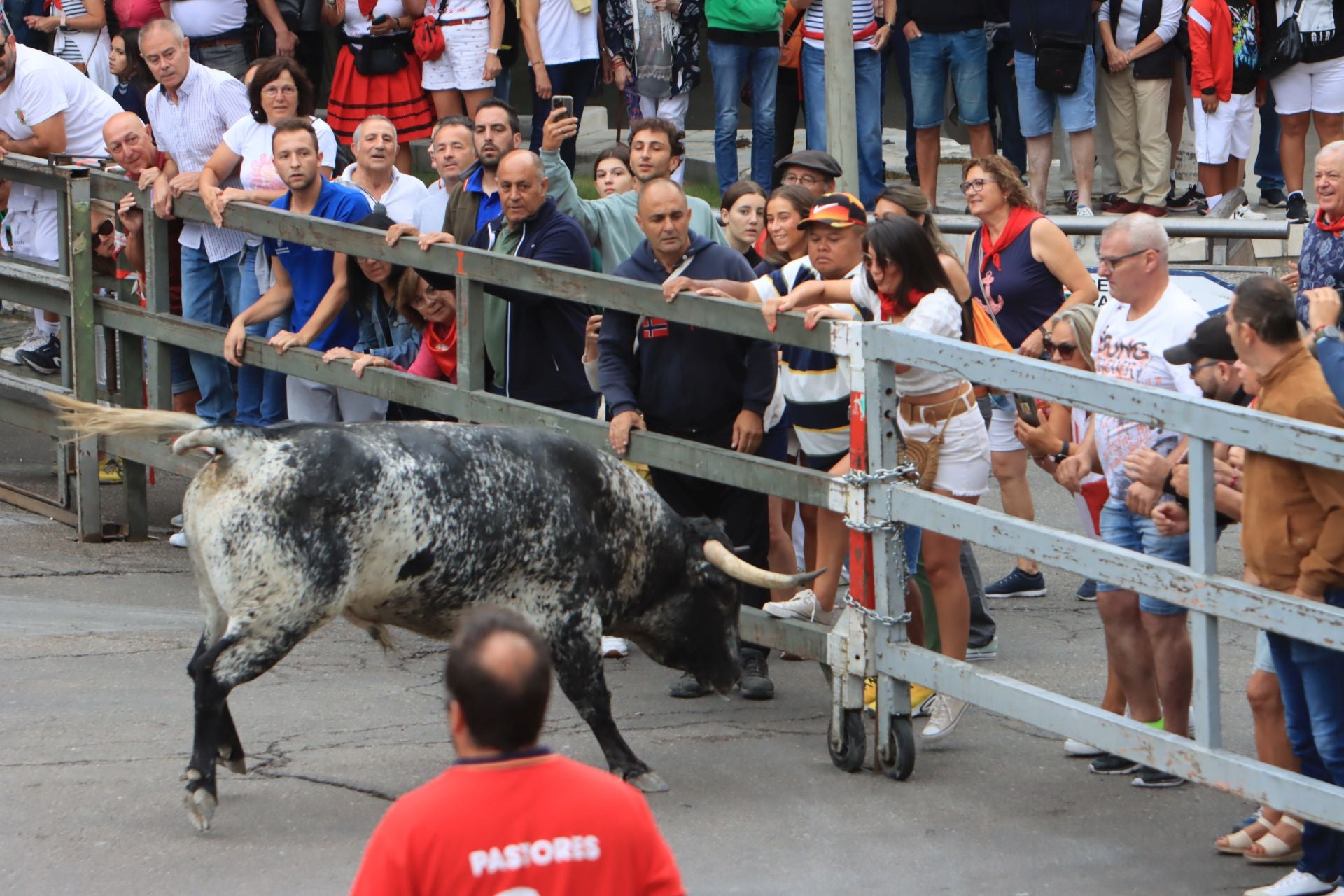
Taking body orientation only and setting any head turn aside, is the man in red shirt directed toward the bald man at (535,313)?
yes

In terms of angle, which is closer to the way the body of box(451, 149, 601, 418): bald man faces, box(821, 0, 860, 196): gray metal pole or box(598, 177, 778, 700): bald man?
the bald man

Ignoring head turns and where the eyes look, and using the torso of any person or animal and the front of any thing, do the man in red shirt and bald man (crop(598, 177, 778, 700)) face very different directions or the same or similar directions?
very different directions

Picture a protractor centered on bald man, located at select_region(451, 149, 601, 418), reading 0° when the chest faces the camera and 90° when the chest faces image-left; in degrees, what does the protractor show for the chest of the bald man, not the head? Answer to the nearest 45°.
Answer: approximately 45°

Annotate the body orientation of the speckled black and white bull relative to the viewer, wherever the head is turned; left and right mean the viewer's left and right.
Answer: facing to the right of the viewer

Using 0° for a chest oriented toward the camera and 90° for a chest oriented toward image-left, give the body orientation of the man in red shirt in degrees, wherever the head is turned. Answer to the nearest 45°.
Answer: approximately 180°

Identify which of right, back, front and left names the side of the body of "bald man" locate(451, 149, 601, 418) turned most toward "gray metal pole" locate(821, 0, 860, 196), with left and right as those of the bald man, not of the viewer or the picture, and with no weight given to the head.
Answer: back

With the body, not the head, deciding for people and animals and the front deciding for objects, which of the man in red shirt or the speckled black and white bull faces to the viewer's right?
the speckled black and white bull

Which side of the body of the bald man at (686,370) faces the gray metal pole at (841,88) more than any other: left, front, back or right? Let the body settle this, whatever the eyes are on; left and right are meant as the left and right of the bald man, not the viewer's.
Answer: back

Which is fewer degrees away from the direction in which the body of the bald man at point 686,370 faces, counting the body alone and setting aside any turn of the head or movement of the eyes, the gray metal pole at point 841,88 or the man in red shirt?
the man in red shirt
